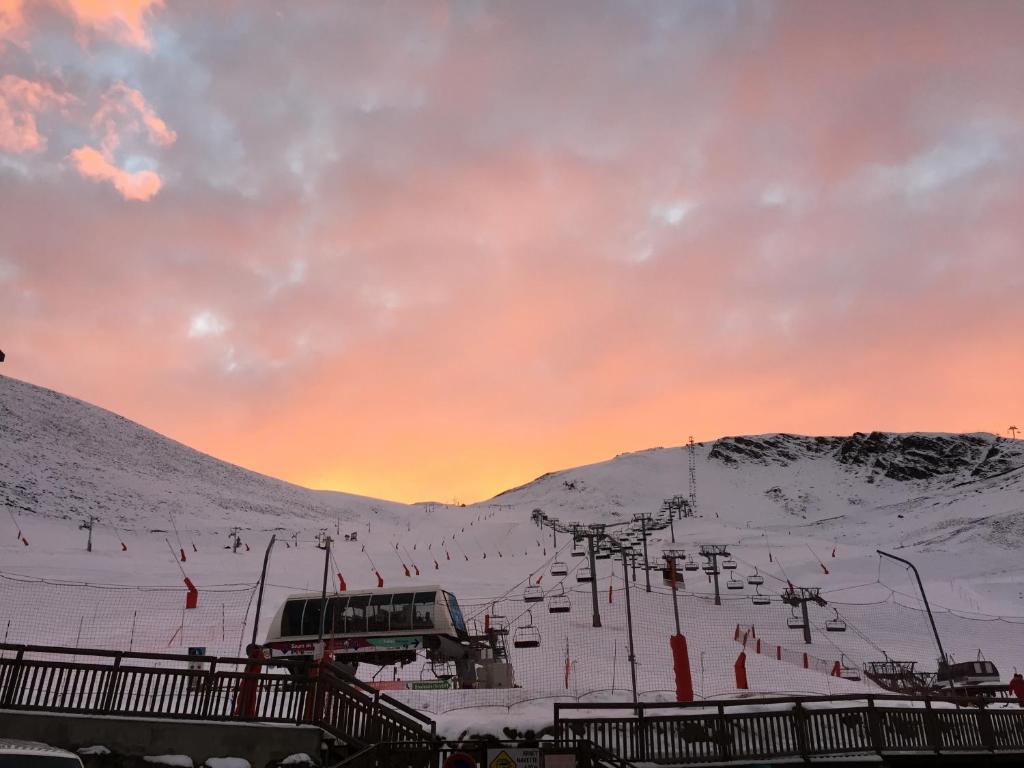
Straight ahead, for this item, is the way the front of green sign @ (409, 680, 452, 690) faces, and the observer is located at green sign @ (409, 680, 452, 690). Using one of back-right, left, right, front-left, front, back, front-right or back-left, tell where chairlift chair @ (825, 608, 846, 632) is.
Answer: back-left

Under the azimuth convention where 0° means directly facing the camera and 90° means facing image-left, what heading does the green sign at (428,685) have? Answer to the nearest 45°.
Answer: approximately 0°

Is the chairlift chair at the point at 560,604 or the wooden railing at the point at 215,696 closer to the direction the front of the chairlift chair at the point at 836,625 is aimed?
the wooden railing

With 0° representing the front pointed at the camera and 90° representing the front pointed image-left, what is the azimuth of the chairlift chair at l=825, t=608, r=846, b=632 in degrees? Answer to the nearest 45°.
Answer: approximately 0°

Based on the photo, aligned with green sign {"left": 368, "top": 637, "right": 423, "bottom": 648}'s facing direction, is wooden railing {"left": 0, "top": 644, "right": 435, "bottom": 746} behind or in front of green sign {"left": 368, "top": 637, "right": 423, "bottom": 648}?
in front

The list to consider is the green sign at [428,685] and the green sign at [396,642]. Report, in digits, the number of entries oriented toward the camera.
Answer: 2

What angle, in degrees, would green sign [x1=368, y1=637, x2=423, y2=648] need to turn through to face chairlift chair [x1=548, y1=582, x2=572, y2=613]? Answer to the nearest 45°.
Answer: approximately 135° to its left

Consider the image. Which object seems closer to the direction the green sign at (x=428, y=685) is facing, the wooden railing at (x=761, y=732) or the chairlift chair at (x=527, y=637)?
the wooden railing
